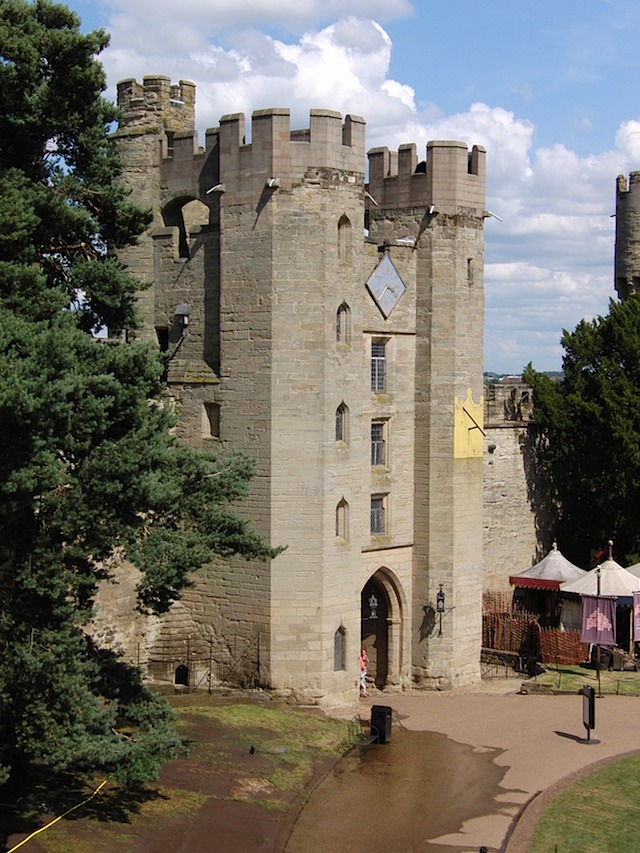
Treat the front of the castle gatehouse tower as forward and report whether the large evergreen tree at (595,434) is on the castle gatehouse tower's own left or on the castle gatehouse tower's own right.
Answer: on the castle gatehouse tower's own left

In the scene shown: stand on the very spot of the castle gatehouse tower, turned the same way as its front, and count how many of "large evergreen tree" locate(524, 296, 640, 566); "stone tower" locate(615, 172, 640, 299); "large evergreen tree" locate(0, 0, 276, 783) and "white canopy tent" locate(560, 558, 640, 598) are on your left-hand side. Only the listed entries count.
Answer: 3

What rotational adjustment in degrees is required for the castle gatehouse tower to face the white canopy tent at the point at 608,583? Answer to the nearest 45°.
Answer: approximately 90° to its left

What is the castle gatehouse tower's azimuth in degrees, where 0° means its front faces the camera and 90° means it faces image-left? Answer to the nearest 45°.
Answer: approximately 315°

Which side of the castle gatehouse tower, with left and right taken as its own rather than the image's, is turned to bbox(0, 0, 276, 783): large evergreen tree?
right

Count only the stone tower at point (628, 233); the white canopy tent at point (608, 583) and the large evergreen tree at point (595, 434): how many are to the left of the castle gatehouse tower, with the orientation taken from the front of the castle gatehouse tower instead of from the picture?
3

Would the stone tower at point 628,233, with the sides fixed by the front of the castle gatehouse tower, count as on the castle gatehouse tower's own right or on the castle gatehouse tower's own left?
on the castle gatehouse tower's own left
